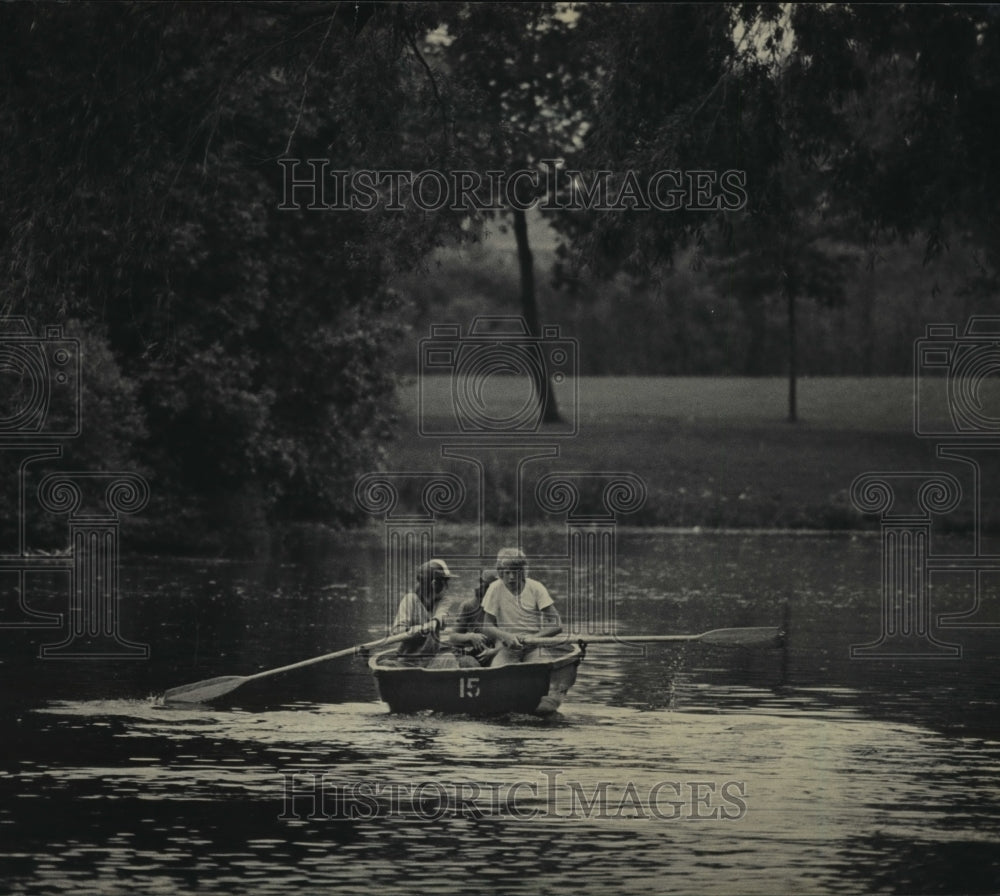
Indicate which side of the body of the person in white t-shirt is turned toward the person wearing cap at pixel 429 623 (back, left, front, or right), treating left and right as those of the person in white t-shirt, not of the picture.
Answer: right

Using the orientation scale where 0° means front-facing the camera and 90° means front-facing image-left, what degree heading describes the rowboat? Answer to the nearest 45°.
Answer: approximately 180°

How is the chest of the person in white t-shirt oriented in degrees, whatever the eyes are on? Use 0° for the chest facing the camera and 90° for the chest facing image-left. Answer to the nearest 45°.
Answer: approximately 0°
